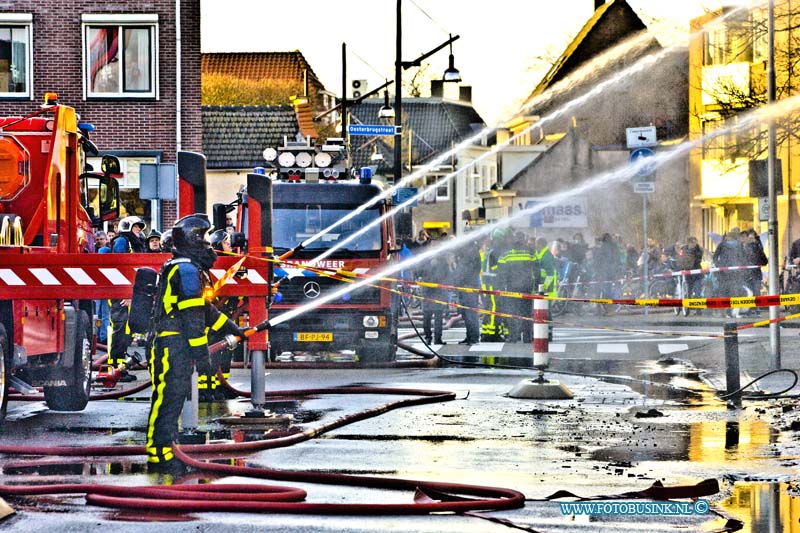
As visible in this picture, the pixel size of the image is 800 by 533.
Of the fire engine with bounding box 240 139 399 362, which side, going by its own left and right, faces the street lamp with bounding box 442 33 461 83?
back

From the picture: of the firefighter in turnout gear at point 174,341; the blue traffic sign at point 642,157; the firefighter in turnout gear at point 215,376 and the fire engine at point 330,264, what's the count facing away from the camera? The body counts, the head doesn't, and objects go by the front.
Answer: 0

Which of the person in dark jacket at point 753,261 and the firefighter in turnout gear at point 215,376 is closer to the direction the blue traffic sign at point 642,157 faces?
the firefighter in turnout gear

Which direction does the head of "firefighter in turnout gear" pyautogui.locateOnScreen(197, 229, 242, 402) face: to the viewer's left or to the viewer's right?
to the viewer's right

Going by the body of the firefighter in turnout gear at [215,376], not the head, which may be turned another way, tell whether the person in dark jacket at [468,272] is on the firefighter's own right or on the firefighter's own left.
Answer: on the firefighter's own left

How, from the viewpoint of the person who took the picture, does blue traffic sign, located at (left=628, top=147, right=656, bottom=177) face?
facing the viewer

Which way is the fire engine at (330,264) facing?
toward the camera

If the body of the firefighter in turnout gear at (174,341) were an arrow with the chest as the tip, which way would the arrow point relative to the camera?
to the viewer's right

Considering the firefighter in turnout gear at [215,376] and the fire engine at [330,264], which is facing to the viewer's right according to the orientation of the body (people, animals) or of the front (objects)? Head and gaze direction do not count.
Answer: the firefighter in turnout gear

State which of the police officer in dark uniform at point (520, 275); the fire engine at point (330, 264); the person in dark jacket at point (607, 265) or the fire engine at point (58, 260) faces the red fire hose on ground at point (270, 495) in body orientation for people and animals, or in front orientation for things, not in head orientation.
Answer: the fire engine at point (330, 264)
